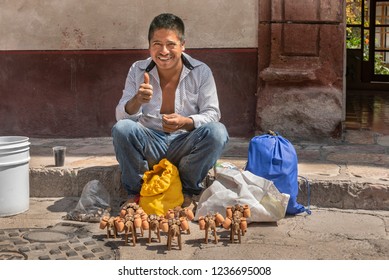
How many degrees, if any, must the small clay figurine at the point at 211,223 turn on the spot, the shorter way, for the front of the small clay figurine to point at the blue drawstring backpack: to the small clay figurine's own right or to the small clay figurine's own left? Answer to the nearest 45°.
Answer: approximately 135° to the small clay figurine's own left

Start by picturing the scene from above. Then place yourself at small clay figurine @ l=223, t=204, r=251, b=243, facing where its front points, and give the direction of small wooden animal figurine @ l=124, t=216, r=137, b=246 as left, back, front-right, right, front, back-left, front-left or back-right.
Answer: right

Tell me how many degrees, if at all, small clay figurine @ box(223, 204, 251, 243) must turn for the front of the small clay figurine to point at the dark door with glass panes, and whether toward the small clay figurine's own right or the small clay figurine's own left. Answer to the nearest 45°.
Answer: approximately 180°

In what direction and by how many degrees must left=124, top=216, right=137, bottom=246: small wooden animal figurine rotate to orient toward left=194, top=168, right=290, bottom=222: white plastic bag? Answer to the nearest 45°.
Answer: approximately 135° to its left

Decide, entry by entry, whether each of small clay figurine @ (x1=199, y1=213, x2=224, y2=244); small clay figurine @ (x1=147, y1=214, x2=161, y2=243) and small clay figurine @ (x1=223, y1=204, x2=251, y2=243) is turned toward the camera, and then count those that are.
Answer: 3

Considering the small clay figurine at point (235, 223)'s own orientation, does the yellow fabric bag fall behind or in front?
behind
